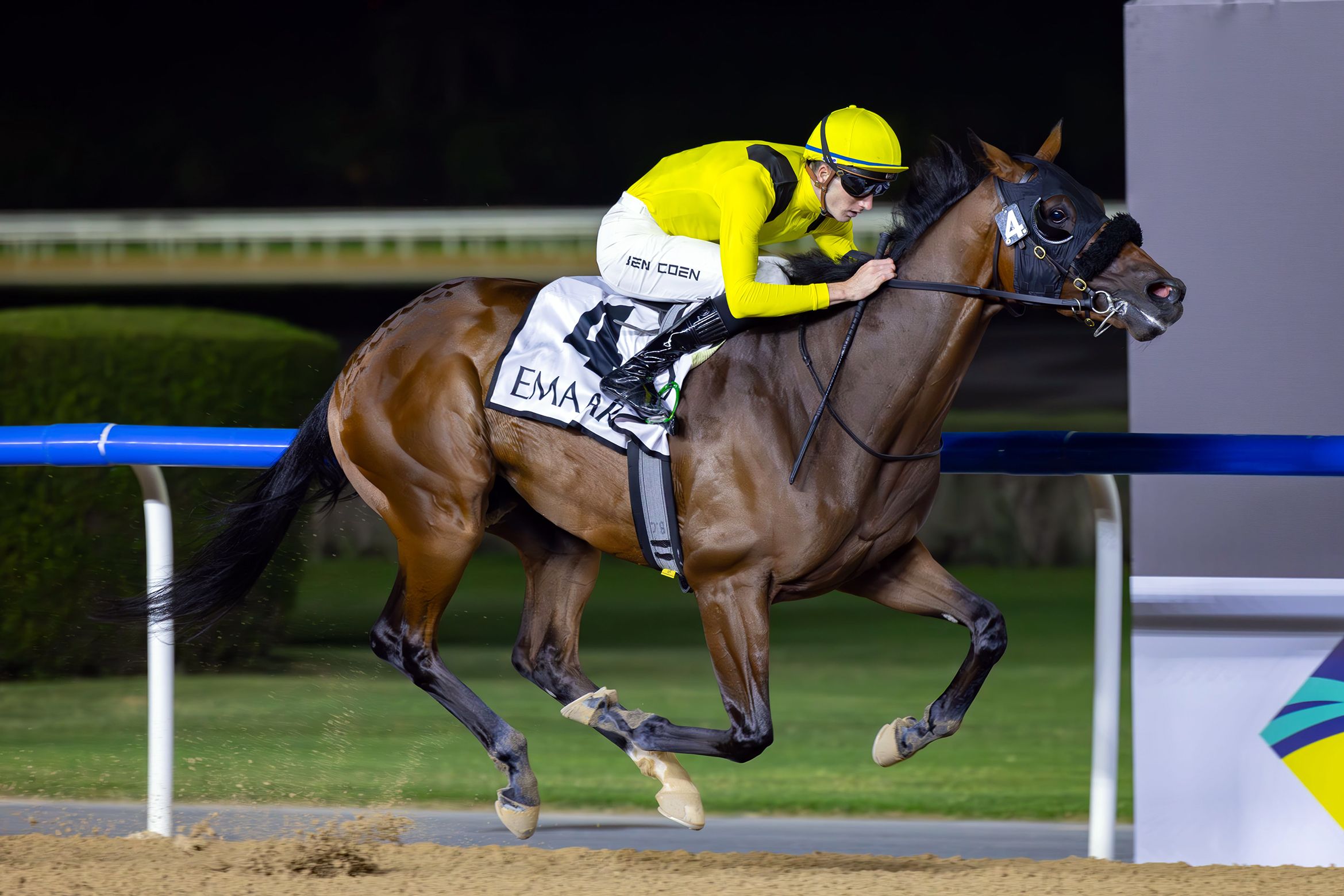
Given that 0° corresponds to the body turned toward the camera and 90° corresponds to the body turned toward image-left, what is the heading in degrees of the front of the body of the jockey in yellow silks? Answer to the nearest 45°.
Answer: approximately 270°

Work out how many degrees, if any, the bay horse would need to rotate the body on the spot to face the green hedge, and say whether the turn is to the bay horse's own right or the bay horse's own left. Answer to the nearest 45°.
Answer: approximately 135° to the bay horse's own left

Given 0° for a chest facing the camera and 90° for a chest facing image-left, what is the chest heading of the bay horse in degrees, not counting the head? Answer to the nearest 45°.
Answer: approximately 270°

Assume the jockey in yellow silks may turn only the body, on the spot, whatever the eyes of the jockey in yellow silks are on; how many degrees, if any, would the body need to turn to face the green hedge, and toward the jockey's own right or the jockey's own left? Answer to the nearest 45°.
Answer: approximately 135° to the jockey's own left
